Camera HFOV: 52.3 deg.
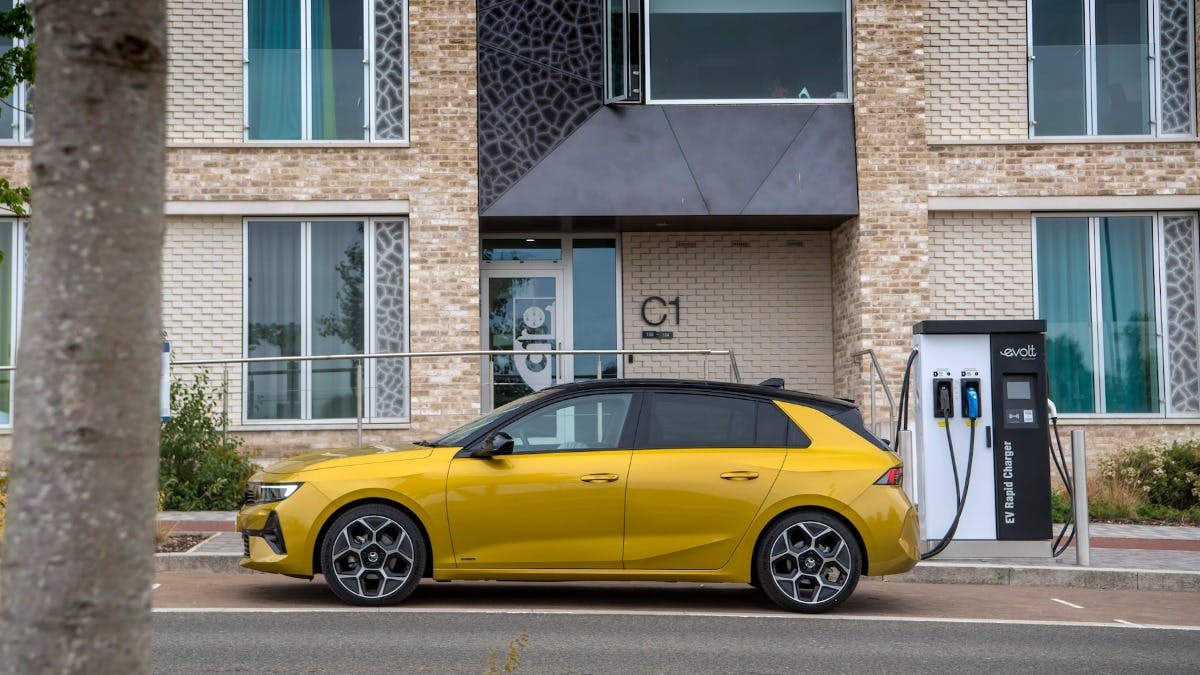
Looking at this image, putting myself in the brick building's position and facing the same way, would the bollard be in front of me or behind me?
in front

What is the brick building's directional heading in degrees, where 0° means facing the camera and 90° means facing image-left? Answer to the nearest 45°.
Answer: approximately 0°

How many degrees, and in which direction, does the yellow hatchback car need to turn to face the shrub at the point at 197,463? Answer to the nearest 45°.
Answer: approximately 45° to its right

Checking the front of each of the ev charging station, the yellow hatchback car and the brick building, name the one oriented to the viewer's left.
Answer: the yellow hatchback car

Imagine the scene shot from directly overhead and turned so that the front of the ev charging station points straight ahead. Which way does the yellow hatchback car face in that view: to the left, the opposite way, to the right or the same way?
to the right

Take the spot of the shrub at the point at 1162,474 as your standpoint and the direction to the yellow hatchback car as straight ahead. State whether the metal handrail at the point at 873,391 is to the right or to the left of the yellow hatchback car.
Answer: right

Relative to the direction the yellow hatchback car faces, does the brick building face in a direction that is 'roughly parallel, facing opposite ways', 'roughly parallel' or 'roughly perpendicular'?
roughly perpendicular

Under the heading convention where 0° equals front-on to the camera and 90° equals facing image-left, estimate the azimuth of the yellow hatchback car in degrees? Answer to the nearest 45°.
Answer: approximately 90°

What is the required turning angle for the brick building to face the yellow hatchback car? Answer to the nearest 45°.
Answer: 0° — it already faces it

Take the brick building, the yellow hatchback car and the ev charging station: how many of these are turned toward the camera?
2

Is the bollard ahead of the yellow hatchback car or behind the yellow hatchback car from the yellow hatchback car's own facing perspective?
behind

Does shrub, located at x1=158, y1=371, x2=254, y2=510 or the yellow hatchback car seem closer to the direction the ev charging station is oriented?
the yellow hatchback car

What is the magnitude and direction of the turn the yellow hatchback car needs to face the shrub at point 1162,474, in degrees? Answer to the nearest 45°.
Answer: approximately 135° to its right

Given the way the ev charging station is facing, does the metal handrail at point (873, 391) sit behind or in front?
behind
